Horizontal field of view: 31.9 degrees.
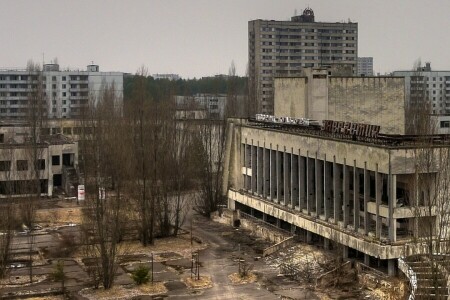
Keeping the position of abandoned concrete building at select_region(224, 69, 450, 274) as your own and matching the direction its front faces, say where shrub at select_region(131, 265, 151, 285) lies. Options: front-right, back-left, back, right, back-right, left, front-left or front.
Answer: front

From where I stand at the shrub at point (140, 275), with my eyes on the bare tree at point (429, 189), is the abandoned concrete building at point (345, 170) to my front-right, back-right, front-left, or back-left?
front-left

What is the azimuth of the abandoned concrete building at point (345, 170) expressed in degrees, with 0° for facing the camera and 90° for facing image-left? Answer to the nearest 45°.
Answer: approximately 45°

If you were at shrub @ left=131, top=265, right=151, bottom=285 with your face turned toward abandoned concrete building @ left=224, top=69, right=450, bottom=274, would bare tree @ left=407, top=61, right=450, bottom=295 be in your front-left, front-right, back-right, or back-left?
front-right

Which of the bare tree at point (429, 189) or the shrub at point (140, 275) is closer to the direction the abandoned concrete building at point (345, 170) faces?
the shrub

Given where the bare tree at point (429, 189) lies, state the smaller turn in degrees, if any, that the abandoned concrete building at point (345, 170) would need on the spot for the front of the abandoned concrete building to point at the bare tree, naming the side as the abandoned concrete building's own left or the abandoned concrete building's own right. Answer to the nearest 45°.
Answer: approximately 45° to the abandoned concrete building's own left
